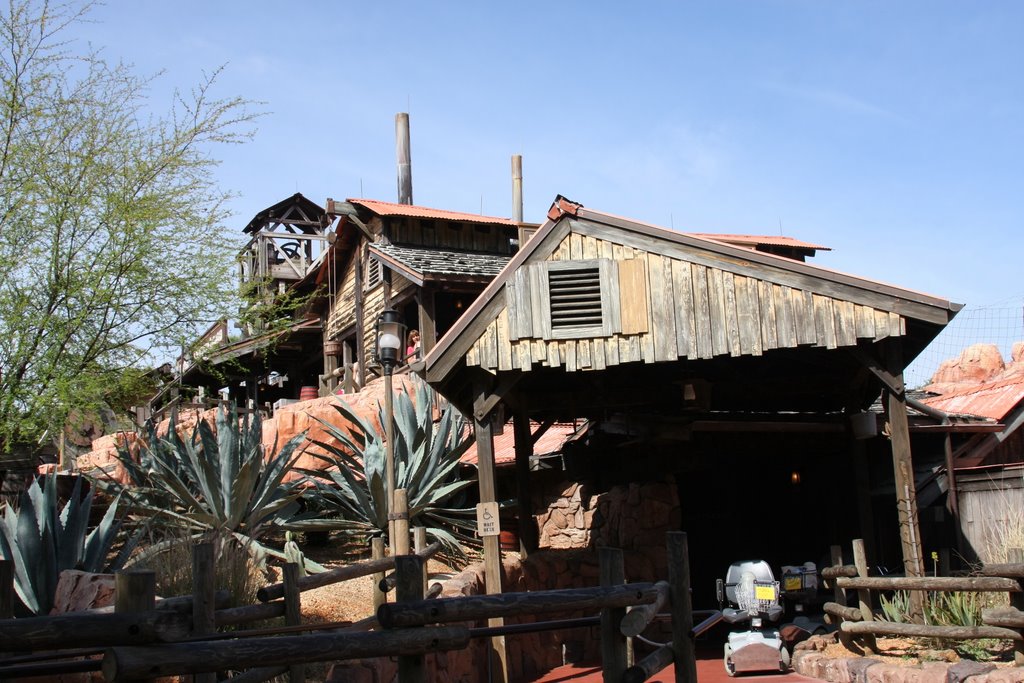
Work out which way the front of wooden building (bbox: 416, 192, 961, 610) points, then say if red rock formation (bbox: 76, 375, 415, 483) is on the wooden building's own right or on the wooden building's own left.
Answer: on the wooden building's own right

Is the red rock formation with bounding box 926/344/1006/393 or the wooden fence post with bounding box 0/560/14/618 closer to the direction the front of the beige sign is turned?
the wooden fence post

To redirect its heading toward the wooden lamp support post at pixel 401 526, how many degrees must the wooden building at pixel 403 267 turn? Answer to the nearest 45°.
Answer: approximately 45° to its left

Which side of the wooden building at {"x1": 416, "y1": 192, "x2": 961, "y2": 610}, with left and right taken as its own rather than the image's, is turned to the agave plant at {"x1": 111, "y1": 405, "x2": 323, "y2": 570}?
right

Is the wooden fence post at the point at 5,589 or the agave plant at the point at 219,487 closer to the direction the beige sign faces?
the wooden fence post

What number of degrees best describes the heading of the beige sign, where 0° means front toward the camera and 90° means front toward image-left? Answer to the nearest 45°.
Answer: approximately 0°

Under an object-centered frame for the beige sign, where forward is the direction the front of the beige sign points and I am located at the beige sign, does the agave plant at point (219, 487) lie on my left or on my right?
on my right

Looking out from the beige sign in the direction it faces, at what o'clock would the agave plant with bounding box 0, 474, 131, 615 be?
The agave plant is roughly at 2 o'clock from the beige sign.

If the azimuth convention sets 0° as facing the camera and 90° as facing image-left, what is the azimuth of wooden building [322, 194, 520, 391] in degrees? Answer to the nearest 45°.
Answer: approximately 45°

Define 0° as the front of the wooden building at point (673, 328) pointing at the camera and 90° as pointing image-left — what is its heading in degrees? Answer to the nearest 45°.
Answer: approximately 0°

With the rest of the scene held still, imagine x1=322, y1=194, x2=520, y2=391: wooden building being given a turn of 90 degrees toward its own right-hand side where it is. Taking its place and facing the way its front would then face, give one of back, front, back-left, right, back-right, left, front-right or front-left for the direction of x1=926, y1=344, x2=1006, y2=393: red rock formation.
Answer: back-right
